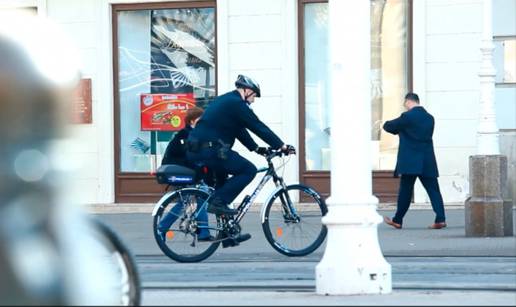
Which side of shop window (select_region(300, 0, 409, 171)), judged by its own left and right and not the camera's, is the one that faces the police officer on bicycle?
front

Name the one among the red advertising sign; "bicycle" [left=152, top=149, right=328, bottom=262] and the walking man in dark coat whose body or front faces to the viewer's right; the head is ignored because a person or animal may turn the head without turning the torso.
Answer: the bicycle

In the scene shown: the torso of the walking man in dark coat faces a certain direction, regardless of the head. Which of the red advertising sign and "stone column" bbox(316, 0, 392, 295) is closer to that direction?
the red advertising sign

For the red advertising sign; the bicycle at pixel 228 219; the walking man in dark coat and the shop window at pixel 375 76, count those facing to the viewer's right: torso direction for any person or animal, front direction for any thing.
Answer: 1

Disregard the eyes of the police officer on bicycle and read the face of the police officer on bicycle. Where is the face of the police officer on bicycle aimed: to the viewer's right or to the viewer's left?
to the viewer's right

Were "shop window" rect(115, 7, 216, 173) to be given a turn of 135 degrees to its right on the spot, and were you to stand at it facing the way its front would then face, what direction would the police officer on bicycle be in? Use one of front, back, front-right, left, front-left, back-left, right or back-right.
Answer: back-left

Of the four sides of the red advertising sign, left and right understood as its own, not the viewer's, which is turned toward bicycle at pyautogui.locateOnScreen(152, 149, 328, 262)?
front

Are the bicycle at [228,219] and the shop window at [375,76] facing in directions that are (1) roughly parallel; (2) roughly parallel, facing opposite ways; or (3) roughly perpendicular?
roughly perpendicular

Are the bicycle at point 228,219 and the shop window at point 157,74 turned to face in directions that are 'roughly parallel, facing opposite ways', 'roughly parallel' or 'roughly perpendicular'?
roughly perpendicular

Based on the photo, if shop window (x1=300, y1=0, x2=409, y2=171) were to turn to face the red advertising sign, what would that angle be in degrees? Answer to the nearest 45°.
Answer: approximately 90° to its right

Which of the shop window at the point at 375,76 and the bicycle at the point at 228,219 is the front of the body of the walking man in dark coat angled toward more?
the shop window

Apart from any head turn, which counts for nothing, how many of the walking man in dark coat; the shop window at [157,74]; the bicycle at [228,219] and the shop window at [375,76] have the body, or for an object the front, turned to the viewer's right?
1

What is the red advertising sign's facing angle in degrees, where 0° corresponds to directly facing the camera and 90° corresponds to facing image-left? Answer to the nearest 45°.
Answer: approximately 0°
